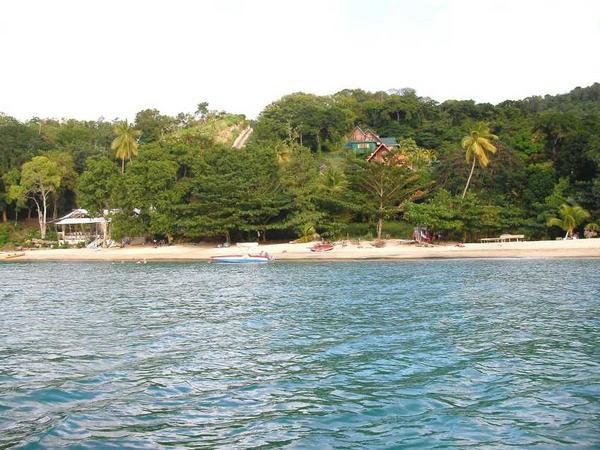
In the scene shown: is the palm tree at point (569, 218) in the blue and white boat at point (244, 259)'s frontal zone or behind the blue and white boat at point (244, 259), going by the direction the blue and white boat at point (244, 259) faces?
behind

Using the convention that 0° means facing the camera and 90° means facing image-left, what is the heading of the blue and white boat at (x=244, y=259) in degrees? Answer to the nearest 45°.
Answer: approximately 90°

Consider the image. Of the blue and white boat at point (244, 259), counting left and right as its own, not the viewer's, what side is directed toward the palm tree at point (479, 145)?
back

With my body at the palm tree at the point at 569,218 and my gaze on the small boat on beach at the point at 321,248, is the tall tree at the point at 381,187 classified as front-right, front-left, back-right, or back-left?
front-right

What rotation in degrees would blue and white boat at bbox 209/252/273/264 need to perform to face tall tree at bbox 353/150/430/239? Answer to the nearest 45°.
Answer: approximately 135° to its right

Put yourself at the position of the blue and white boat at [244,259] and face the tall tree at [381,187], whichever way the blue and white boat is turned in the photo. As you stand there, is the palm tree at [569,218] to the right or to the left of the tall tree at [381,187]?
right

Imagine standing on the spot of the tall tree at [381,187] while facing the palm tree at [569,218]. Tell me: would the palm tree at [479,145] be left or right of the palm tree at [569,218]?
left
